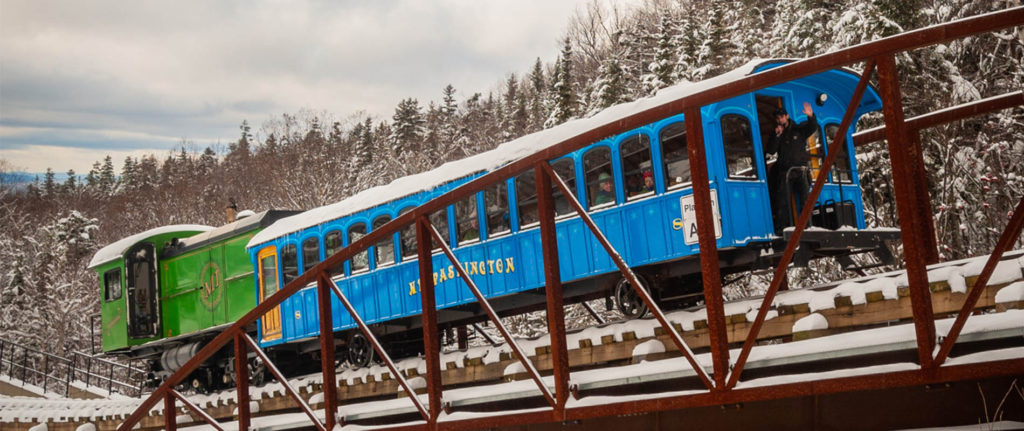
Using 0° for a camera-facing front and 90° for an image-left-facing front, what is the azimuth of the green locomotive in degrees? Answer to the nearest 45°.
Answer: approximately 315°

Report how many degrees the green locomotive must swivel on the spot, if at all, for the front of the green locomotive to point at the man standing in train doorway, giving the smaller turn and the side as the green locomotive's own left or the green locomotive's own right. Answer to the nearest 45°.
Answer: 0° — it already faces them
